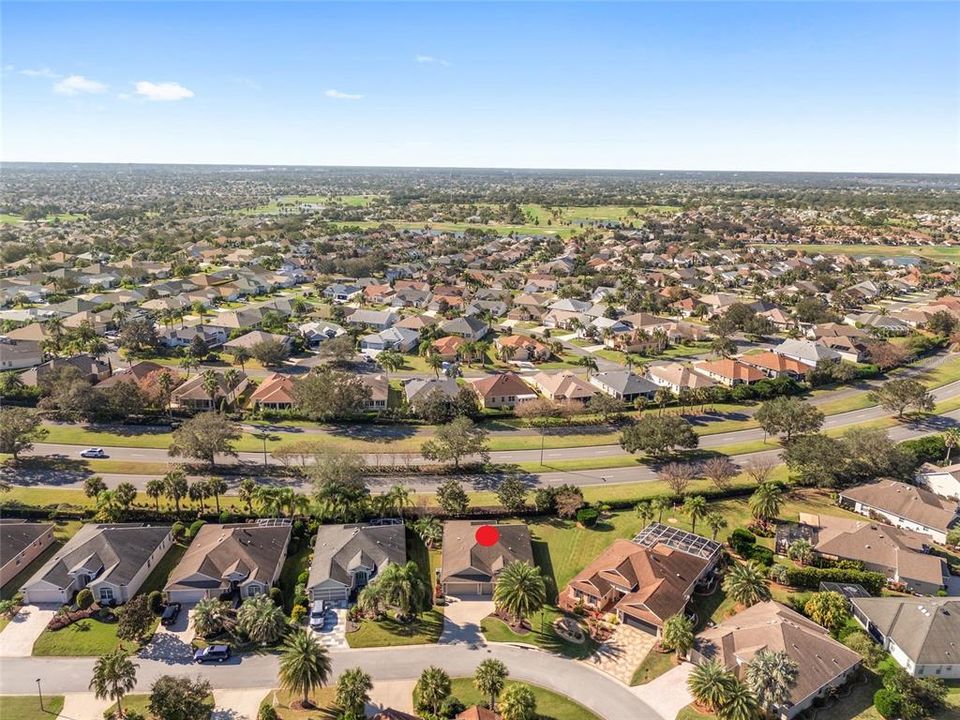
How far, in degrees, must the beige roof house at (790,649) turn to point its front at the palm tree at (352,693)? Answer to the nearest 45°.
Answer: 0° — it already faces it

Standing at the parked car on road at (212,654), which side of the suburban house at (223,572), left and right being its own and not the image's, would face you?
front

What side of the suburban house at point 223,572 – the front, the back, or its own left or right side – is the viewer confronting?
front

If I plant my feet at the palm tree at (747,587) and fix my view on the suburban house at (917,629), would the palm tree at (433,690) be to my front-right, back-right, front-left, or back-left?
back-right

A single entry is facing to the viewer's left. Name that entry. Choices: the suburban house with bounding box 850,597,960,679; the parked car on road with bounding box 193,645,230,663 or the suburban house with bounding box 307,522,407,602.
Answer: the parked car on road

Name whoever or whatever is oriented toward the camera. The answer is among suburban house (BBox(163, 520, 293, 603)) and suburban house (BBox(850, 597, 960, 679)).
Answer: suburban house (BBox(163, 520, 293, 603))

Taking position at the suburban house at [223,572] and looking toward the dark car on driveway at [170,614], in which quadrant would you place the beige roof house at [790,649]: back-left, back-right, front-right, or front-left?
back-left

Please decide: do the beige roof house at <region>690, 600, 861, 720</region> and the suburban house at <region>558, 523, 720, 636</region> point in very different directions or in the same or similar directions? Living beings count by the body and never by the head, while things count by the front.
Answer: same or similar directions

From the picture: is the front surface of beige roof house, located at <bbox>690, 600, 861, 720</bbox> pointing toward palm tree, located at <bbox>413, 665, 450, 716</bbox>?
yes

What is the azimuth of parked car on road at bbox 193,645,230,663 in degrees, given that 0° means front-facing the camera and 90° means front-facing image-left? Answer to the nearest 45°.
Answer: approximately 90°

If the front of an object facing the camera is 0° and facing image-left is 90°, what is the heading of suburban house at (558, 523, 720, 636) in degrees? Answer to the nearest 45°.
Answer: approximately 45°

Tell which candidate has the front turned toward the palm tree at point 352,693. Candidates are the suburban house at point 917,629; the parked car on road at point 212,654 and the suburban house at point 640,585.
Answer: the suburban house at point 640,585

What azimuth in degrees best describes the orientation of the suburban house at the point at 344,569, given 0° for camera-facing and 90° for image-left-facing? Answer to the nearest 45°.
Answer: approximately 0°

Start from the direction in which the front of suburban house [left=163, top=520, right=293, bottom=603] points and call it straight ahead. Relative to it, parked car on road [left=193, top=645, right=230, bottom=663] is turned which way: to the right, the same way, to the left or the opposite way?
to the right
